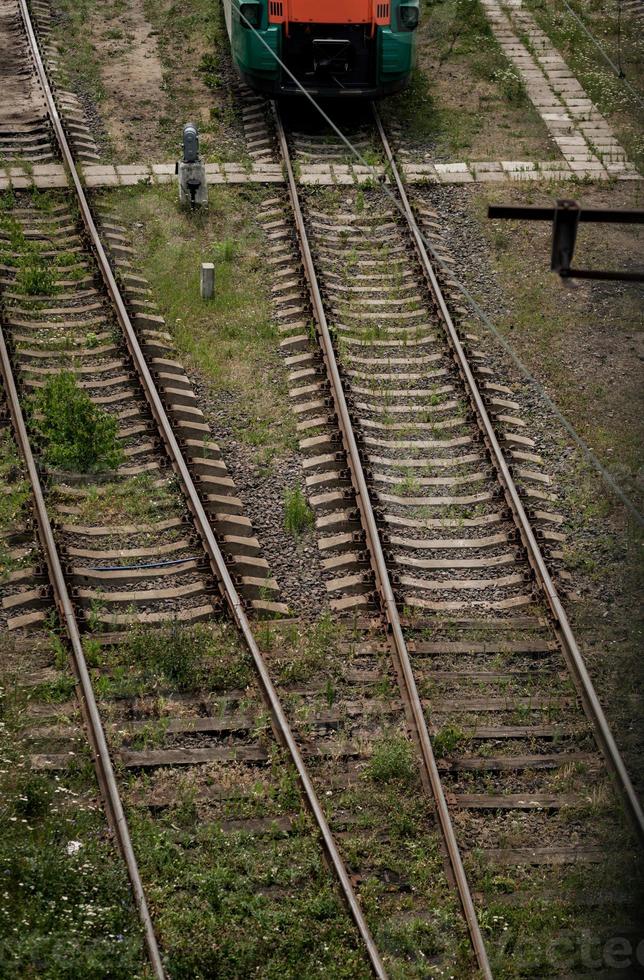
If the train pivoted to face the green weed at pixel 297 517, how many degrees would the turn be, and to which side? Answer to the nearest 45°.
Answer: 0° — it already faces it

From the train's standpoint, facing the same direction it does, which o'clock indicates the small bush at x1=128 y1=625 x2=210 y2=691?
The small bush is roughly at 12 o'clock from the train.

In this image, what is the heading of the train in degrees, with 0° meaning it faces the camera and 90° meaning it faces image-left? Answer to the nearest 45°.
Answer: approximately 0°

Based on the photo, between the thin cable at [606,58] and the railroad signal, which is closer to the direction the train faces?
the railroad signal

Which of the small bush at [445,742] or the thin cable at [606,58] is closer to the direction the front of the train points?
the small bush

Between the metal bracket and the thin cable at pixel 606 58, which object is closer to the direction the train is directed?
the metal bracket

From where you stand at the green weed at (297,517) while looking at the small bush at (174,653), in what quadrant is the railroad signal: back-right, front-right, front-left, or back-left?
back-right

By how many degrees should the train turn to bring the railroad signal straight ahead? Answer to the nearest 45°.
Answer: approximately 45° to its right

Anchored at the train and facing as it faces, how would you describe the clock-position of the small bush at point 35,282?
The small bush is roughly at 1 o'clock from the train.
